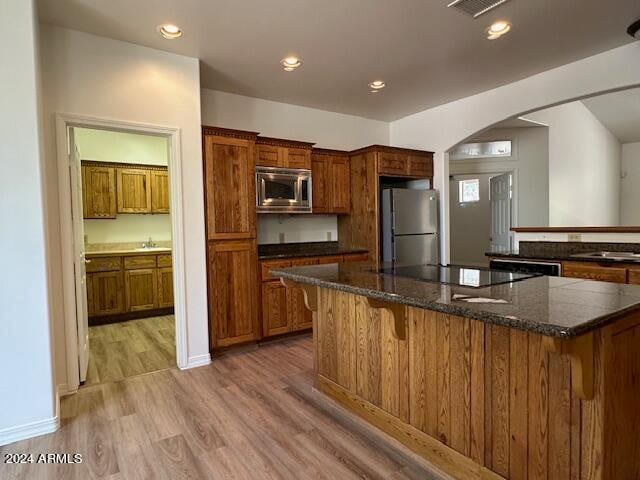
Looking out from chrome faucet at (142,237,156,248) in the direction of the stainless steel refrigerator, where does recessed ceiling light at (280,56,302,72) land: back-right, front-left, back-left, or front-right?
front-right

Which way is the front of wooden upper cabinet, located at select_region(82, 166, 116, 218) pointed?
toward the camera

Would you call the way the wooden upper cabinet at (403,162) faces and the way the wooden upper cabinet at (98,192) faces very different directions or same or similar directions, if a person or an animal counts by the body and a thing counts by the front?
same or similar directions

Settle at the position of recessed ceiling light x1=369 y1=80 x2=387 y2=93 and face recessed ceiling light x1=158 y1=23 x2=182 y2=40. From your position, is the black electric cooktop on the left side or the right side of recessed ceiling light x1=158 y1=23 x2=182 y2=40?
left

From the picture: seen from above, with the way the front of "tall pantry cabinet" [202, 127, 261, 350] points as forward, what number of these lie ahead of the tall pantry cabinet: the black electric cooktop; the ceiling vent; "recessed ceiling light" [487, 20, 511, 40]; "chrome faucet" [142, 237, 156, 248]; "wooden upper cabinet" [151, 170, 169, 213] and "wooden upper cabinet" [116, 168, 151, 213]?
3

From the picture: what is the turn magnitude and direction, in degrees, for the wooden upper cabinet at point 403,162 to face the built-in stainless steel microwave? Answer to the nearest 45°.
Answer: approximately 90° to its right

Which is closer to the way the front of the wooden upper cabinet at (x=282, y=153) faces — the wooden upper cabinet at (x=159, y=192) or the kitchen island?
the kitchen island

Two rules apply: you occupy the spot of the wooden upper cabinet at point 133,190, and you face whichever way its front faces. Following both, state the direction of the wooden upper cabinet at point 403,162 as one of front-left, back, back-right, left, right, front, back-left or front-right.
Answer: front-left

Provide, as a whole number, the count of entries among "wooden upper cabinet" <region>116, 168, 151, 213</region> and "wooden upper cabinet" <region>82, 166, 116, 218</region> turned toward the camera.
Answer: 2

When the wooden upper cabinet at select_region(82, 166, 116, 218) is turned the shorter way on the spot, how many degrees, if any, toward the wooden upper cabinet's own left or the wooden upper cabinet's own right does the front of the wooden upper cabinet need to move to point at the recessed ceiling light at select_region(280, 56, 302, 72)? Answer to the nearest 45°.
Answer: approximately 45° to the wooden upper cabinet's own left

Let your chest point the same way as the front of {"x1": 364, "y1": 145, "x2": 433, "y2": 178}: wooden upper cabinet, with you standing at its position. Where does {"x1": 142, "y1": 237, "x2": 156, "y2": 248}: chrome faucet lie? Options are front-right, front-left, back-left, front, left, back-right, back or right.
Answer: back-right

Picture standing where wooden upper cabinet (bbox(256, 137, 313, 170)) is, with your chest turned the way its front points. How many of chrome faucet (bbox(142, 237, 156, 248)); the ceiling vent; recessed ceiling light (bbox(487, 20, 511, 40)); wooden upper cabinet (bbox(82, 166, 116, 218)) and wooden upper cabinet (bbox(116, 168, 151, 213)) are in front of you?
2

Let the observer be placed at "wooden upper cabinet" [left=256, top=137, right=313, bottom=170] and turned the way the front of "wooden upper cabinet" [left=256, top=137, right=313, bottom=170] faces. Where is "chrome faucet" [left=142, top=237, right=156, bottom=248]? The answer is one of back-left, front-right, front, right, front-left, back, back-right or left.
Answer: back

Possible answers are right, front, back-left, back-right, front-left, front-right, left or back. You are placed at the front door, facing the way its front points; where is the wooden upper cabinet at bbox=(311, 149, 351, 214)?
front

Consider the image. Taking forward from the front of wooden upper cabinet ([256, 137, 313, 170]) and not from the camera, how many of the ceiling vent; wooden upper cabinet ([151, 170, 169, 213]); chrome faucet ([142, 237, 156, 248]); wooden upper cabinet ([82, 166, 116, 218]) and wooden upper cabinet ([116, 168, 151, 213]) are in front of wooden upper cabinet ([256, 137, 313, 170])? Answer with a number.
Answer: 1

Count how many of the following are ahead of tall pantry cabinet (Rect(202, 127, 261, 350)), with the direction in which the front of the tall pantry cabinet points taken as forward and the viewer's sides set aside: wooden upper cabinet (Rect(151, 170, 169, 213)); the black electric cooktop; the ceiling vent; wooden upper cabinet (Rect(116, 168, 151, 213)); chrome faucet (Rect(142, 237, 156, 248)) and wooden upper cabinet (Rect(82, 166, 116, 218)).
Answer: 2

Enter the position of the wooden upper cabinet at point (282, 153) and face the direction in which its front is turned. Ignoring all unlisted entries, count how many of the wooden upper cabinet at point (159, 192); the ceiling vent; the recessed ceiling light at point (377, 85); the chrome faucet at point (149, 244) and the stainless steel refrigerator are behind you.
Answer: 2
